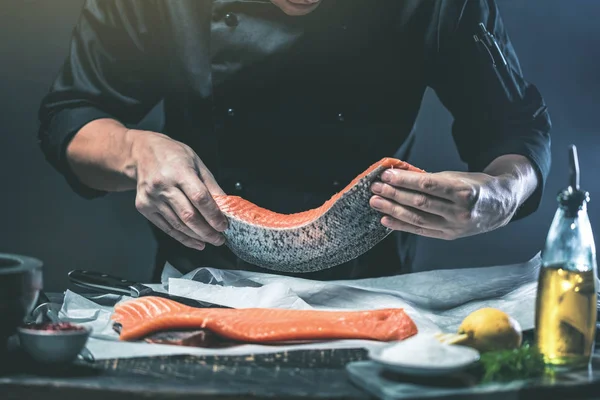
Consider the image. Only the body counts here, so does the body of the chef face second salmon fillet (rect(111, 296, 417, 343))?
yes

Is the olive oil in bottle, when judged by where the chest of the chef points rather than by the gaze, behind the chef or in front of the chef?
in front

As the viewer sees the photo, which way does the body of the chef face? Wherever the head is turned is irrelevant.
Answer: toward the camera

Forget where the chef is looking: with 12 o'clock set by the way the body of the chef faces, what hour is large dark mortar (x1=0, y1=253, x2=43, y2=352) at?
The large dark mortar is roughly at 1 o'clock from the chef.

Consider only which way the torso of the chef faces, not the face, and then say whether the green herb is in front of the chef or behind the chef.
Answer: in front

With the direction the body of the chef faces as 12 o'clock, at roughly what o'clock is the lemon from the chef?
The lemon is roughly at 11 o'clock from the chef.

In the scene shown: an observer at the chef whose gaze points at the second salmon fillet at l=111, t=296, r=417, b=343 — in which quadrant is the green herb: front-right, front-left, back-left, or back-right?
front-left

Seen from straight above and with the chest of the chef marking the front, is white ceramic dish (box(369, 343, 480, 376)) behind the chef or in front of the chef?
in front

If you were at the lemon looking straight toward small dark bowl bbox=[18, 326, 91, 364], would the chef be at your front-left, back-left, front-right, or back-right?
front-right

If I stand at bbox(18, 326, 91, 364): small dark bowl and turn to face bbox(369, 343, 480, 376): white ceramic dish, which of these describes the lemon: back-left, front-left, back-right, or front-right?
front-left
